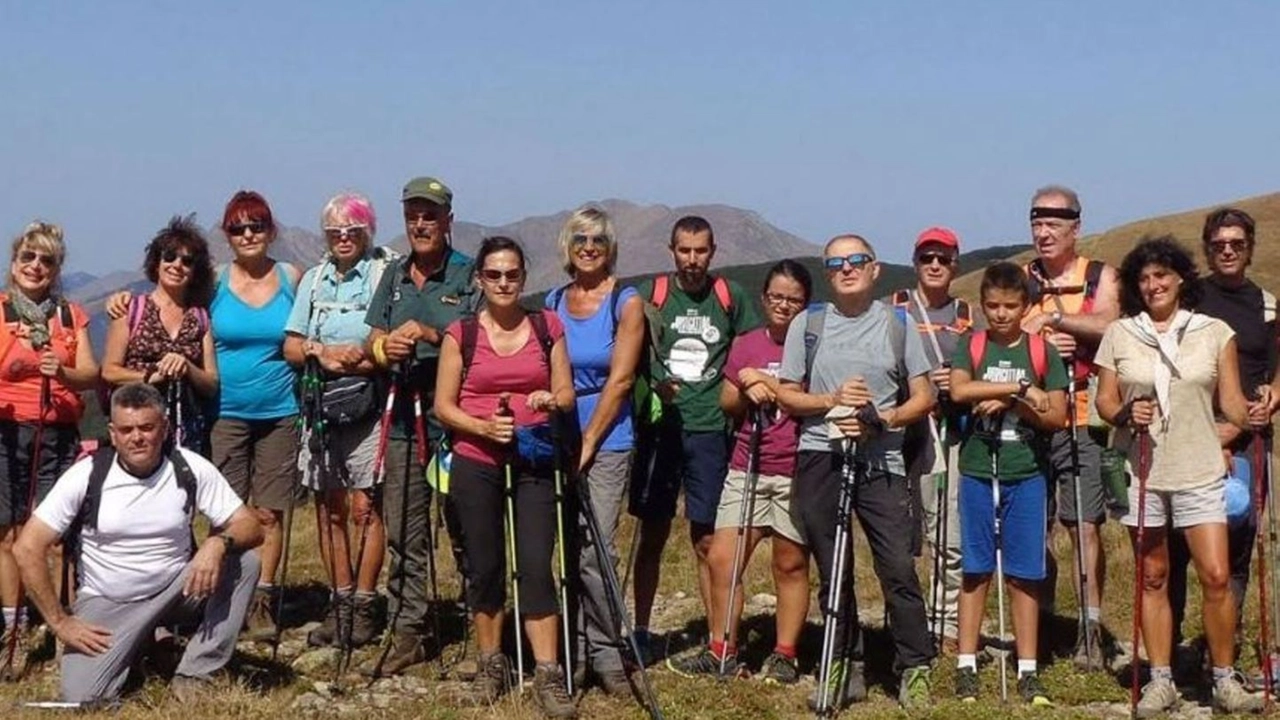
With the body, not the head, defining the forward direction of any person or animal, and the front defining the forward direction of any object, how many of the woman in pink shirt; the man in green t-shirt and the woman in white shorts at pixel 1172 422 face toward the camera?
3

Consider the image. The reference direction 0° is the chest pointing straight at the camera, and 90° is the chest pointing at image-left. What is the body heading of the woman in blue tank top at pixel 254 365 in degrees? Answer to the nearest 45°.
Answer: approximately 0°

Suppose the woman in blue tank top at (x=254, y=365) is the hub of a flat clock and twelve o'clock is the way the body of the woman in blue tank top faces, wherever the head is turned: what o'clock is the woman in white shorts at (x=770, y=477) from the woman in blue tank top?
The woman in white shorts is roughly at 10 o'clock from the woman in blue tank top.

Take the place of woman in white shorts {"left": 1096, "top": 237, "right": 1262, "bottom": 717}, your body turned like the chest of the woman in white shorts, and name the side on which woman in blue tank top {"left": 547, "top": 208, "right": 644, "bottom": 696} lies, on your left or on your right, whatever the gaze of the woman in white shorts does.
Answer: on your right

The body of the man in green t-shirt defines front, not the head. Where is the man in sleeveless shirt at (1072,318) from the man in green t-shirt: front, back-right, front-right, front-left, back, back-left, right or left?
left

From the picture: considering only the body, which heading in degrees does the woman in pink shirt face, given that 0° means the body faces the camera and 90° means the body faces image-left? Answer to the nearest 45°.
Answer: approximately 0°

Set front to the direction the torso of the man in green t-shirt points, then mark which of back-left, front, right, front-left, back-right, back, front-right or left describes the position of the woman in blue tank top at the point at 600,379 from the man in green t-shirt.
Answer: front-right

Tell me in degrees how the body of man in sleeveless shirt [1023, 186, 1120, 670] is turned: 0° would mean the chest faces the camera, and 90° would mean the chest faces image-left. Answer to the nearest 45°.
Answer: approximately 45°
